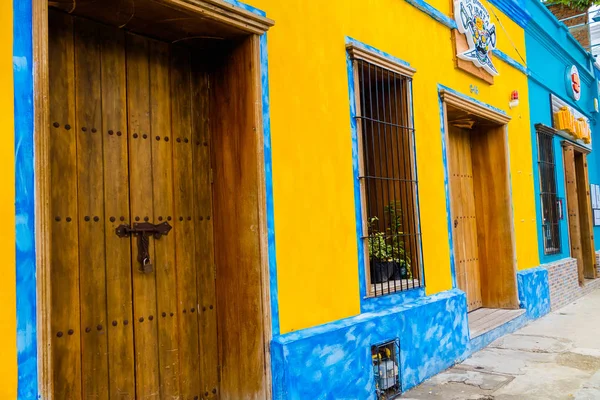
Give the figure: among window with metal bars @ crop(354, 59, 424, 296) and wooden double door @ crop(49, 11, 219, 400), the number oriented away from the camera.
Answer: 0

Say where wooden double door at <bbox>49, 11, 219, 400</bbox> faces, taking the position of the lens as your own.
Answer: facing the viewer and to the right of the viewer

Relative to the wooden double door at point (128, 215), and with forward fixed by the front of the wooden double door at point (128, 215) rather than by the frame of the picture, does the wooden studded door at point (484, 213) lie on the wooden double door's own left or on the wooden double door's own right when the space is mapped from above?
on the wooden double door's own left

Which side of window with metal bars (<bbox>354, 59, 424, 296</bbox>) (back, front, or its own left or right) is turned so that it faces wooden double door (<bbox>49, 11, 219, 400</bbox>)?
right

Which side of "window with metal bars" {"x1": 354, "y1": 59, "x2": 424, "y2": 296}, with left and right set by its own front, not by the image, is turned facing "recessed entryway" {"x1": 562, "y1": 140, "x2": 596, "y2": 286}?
left

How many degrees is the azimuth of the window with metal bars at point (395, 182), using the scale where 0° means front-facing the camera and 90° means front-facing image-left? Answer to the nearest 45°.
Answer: approximately 315°

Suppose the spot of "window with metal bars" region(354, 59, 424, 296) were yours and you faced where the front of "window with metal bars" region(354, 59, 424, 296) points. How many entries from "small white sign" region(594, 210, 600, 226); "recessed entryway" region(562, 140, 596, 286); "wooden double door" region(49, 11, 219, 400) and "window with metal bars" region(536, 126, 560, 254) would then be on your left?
3

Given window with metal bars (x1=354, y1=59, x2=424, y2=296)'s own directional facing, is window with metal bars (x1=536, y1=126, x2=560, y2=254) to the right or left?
on its left

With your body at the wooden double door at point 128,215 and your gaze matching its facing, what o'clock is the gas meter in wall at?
The gas meter in wall is roughly at 10 o'clock from the wooden double door.

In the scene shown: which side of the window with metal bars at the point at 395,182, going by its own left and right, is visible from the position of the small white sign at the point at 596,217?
left

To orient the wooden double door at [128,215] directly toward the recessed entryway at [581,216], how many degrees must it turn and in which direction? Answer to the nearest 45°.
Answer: approximately 90° to its left
